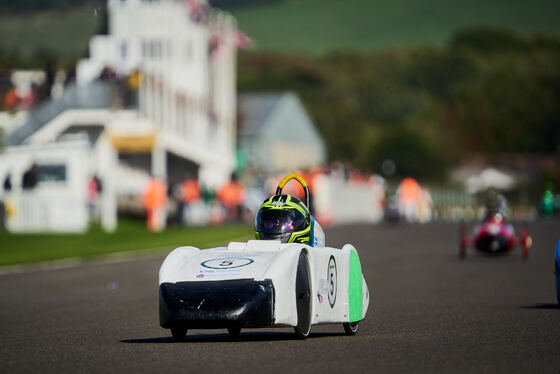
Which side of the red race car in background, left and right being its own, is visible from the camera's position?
front

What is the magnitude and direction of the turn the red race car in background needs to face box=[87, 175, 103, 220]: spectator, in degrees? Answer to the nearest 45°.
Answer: approximately 135° to its right

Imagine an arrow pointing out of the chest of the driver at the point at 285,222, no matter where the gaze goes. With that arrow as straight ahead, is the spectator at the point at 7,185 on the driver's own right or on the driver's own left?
on the driver's own right

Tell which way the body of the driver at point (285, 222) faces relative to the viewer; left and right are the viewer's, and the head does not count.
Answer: facing the viewer and to the left of the viewer

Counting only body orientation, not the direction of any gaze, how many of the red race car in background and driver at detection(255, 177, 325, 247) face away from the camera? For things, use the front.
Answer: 0

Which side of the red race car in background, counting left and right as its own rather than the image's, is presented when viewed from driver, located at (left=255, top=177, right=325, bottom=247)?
front

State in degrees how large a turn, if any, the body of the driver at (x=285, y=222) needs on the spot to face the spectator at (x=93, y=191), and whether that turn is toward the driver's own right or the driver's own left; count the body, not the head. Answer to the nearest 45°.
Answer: approximately 135° to the driver's own right

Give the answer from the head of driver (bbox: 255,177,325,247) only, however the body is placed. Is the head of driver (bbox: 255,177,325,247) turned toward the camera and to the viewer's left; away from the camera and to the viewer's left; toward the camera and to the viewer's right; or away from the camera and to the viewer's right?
toward the camera and to the viewer's left
